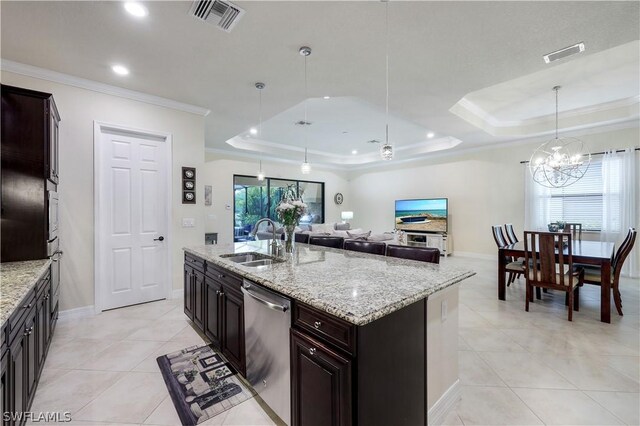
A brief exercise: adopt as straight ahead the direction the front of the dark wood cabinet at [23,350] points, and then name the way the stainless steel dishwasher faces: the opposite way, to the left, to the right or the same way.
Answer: the opposite way

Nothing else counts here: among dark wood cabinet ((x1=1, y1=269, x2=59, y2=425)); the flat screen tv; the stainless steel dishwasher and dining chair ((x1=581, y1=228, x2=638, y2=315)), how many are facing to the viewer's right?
1

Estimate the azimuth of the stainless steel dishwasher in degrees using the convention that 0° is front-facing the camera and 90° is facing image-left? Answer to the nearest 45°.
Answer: approximately 45°

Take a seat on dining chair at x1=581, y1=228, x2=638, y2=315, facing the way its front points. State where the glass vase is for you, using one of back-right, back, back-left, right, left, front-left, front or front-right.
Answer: front-left

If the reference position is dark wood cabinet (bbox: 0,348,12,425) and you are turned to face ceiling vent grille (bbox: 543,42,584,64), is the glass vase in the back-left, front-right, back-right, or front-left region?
front-left

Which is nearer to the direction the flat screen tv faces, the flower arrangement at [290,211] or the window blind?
the flower arrangement

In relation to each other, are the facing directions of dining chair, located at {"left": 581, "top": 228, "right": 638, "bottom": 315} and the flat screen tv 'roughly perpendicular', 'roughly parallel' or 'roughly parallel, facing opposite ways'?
roughly perpendicular

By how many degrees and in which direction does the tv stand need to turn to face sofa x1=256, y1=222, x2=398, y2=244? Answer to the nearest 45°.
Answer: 0° — it already faces it

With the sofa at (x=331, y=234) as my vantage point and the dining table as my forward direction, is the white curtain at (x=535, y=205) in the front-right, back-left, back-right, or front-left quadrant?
front-left

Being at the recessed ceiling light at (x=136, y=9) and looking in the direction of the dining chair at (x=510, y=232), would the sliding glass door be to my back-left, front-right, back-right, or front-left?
front-left

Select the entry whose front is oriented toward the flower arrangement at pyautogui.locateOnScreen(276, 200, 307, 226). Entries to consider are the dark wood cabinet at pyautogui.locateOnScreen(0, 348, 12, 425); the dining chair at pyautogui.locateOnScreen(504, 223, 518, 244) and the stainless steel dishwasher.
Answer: the dark wood cabinet

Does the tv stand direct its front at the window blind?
no

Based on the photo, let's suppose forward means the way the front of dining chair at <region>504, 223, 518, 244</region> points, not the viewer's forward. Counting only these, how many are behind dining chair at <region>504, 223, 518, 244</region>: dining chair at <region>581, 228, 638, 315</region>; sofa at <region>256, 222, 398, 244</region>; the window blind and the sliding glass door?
2

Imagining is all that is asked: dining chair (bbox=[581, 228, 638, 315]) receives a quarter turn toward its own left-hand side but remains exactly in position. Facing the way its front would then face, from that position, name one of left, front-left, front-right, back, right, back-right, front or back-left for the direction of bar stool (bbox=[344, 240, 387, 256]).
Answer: front-right

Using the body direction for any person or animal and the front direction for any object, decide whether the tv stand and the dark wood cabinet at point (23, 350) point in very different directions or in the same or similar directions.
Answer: very different directions

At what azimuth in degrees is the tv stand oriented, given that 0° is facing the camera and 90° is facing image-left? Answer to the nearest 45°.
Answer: approximately 45°

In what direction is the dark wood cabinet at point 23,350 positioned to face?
to the viewer's right

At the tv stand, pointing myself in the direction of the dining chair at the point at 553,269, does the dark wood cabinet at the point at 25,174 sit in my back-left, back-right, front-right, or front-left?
front-right

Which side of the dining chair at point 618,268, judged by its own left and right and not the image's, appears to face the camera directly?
left

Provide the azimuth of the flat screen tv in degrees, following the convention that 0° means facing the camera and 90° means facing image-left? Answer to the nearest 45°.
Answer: approximately 45°

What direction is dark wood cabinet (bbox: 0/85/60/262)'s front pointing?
to the viewer's right

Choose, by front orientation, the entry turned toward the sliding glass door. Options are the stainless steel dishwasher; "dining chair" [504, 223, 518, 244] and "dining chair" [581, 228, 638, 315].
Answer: "dining chair" [581, 228, 638, 315]
